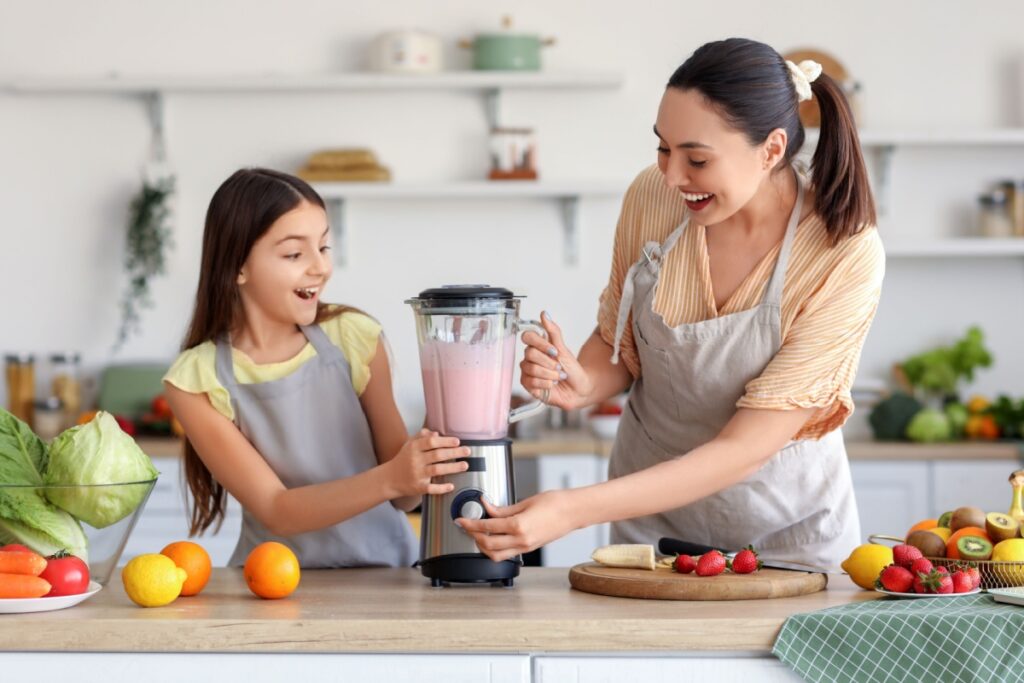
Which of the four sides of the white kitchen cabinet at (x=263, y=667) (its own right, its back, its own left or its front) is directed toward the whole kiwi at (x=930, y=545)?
left

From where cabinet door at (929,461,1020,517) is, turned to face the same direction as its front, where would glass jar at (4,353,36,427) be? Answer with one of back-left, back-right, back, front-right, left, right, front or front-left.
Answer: right

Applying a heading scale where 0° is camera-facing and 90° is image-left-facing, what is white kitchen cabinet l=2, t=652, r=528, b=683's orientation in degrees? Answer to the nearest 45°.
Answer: approximately 0°

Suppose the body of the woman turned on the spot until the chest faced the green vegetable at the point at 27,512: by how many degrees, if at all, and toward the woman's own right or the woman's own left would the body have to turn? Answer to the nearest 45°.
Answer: approximately 45° to the woman's own right

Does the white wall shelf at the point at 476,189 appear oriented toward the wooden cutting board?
yes

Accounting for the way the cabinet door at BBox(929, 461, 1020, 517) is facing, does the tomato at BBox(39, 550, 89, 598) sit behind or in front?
in front

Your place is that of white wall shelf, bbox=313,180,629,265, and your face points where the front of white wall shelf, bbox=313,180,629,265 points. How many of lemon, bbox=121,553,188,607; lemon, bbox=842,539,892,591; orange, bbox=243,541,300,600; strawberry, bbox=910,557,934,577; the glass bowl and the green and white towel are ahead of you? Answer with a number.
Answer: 6

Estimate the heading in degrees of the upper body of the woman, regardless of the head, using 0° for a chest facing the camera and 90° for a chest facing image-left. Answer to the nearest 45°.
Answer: approximately 45°
